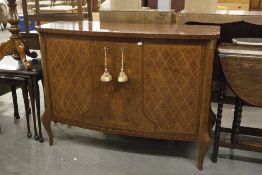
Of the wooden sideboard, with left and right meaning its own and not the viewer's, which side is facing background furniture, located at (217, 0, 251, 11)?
back

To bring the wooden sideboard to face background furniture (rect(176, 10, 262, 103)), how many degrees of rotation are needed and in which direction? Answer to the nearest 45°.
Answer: approximately 180°

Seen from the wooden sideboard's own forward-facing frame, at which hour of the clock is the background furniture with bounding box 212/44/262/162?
The background furniture is roughly at 8 o'clock from the wooden sideboard.

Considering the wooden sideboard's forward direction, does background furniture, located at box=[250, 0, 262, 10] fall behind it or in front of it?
behind

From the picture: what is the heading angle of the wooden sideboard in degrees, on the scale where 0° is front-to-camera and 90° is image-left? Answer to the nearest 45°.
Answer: approximately 45°
